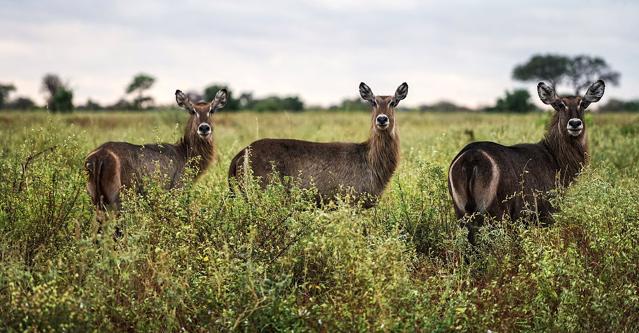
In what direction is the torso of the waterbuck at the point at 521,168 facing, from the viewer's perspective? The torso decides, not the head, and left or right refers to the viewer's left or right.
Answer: facing away from the viewer and to the right of the viewer

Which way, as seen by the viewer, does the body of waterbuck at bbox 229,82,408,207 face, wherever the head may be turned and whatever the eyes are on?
to the viewer's right

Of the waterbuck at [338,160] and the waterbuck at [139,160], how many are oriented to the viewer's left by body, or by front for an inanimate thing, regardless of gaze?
0

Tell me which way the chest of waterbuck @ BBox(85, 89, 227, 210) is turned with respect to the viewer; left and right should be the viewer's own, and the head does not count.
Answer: facing away from the viewer and to the right of the viewer

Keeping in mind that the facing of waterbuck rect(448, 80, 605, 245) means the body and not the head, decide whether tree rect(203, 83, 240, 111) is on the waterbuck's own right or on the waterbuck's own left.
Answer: on the waterbuck's own left

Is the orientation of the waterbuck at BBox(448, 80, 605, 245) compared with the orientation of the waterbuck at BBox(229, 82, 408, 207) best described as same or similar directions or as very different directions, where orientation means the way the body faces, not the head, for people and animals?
same or similar directions

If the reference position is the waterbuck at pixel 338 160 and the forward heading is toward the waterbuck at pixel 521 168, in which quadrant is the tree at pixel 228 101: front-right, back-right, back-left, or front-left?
back-left

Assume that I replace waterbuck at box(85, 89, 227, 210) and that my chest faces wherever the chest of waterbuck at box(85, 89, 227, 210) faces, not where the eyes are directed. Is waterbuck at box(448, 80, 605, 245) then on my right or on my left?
on my right

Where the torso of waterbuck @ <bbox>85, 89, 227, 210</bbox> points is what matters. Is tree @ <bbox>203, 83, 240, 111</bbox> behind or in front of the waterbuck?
in front

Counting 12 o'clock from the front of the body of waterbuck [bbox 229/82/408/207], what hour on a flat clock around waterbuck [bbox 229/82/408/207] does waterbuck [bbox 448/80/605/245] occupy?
waterbuck [bbox 448/80/605/245] is roughly at 1 o'clock from waterbuck [bbox 229/82/408/207].

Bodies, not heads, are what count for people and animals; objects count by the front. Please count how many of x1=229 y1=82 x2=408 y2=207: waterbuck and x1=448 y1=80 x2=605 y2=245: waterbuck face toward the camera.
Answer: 0

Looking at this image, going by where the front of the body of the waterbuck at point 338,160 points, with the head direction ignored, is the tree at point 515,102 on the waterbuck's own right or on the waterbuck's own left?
on the waterbuck's own left

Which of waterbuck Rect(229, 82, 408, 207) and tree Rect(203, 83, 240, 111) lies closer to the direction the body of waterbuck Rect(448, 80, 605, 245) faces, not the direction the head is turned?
the tree
